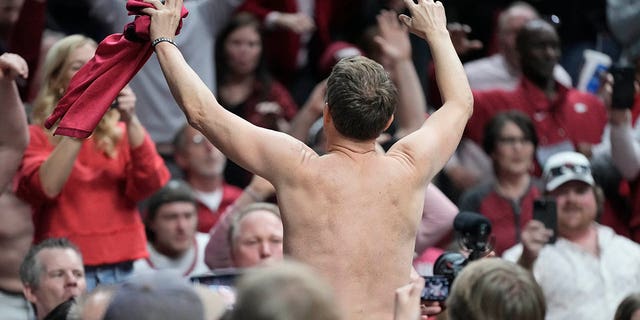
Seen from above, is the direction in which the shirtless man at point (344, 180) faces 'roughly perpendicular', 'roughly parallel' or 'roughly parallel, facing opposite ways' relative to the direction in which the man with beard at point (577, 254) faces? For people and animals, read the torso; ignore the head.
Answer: roughly parallel, facing opposite ways

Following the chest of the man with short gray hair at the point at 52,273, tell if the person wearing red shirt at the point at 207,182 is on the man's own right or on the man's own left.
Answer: on the man's own left

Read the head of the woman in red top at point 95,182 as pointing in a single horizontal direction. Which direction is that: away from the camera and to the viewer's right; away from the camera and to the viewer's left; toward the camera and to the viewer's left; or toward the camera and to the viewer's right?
toward the camera and to the viewer's right

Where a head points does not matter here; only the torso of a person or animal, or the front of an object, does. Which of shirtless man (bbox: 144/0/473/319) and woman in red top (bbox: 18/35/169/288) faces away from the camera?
the shirtless man

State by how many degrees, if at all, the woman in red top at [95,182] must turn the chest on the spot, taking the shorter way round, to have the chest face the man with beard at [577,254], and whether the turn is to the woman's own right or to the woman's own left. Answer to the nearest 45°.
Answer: approximately 45° to the woman's own left

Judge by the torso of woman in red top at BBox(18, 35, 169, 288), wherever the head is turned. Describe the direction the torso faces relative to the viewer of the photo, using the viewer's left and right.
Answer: facing the viewer and to the right of the viewer

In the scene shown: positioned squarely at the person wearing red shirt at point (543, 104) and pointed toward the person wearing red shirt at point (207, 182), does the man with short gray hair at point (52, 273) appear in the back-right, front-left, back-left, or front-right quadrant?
front-left

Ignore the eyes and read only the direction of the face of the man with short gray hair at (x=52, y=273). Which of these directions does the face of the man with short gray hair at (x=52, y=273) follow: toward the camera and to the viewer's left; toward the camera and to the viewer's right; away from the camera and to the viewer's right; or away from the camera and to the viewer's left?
toward the camera and to the viewer's right

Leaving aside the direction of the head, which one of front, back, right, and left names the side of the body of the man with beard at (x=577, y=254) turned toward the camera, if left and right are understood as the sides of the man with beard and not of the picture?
front

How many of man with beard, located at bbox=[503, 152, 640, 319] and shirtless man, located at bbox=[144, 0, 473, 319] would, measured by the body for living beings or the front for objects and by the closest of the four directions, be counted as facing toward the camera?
1

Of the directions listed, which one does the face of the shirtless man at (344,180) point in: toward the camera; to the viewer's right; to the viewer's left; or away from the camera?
away from the camera

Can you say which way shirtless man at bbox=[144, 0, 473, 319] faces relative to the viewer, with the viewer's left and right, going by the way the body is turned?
facing away from the viewer

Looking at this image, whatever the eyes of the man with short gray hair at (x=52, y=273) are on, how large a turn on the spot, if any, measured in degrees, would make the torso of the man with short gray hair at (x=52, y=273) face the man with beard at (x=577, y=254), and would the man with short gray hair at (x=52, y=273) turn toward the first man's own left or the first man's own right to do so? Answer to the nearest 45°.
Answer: approximately 45° to the first man's own left
